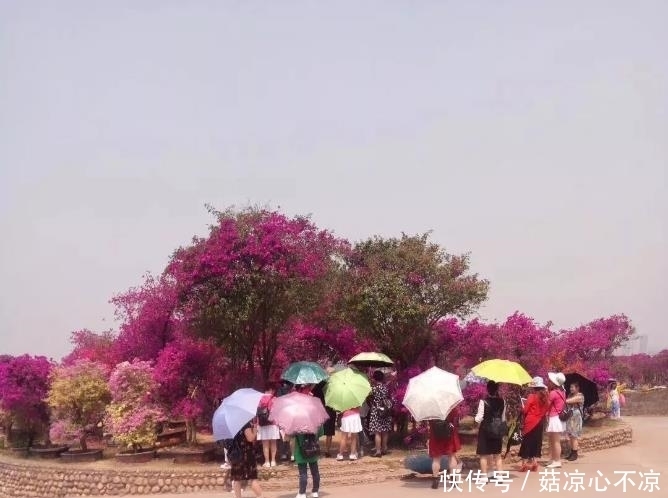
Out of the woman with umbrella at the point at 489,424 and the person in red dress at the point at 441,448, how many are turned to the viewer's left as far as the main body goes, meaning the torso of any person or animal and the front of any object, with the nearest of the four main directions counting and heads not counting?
0

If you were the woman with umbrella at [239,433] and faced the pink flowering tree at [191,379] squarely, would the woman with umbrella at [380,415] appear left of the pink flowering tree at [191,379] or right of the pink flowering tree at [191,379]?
right

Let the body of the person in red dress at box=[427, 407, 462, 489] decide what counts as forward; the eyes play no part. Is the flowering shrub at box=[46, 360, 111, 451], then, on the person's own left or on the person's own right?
on the person's own left

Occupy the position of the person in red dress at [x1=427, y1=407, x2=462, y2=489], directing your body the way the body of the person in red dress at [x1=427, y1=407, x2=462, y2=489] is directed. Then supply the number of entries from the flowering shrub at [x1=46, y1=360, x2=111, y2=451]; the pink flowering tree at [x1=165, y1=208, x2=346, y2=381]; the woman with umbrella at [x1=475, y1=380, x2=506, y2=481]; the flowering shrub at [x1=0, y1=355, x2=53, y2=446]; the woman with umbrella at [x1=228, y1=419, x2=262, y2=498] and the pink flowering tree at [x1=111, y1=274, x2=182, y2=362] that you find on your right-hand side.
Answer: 1

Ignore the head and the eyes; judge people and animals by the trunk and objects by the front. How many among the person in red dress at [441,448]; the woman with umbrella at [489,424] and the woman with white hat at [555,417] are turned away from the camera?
2

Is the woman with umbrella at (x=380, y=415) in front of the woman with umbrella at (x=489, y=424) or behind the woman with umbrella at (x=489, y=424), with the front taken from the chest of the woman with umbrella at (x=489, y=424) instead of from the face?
in front

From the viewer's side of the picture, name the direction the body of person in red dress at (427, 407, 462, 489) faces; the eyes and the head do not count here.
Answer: away from the camera

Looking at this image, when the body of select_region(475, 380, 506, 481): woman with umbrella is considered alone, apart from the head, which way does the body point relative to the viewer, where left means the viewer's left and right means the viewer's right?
facing away from the viewer
